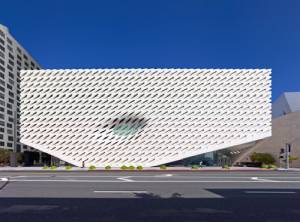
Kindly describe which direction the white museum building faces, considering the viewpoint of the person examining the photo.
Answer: facing the viewer

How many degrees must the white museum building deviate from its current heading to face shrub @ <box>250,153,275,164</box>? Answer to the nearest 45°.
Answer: approximately 90° to its left
